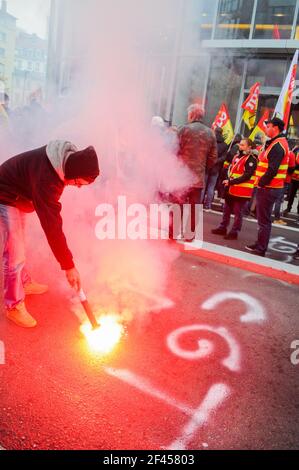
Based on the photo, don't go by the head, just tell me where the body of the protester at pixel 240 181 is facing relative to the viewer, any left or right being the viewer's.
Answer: facing the viewer and to the left of the viewer

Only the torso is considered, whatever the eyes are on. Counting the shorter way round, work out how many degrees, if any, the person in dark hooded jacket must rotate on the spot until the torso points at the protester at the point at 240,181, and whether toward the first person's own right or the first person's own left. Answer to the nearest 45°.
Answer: approximately 45° to the first person's own left

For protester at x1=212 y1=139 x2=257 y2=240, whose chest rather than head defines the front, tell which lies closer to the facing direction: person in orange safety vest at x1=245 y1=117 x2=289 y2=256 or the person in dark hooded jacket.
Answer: the person in dark hooded jacket

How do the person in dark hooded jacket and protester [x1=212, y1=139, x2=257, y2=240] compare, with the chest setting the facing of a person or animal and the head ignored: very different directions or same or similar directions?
very different directions

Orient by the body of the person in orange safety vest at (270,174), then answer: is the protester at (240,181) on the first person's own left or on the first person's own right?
on the first person's own right

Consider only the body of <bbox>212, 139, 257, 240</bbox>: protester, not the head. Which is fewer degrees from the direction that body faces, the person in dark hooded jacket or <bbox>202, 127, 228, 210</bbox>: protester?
the person in dark hooded jacket

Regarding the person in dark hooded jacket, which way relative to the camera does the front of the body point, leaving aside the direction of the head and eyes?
to the viewer's right

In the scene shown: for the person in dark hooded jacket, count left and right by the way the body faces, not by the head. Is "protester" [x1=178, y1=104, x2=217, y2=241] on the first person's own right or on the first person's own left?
on the first person's own left

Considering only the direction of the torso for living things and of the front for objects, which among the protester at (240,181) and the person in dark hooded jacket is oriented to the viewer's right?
the person in dark hooded jacket

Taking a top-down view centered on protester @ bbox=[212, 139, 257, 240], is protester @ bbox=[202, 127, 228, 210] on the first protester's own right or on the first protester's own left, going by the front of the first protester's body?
on the first protester's own right
